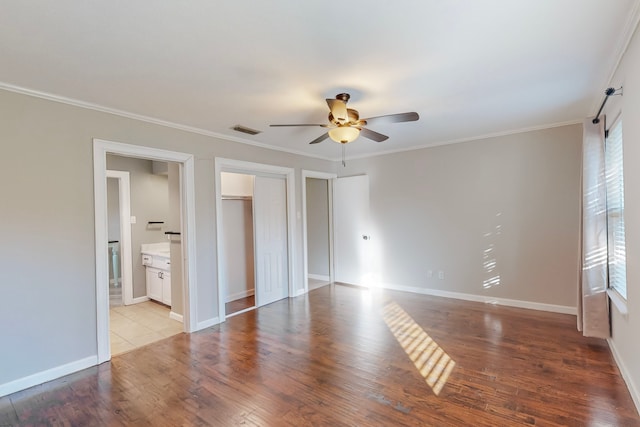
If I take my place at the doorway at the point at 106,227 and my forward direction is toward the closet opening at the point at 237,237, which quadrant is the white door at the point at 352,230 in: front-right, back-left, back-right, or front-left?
front-right

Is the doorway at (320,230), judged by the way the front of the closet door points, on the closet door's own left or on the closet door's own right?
on the closet door's own left

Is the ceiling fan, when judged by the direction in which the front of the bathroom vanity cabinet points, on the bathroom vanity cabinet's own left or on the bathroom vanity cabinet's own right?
on the bathroom vanity cabinet's own left

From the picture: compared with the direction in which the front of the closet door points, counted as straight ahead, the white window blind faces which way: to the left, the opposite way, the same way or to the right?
the opposite way

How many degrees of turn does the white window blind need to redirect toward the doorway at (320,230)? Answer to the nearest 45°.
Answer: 0° — it already faces it

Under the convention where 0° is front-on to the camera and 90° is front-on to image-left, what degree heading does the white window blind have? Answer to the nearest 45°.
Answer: approximately 90°

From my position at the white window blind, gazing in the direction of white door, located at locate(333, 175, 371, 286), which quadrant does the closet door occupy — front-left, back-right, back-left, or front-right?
front-left

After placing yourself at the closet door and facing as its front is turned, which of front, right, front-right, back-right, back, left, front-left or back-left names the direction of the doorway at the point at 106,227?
right

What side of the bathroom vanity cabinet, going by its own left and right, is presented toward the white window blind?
left

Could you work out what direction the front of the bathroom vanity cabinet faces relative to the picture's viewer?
facing the viewer and to the left of the viewer

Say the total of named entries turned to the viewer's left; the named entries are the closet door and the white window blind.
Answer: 1

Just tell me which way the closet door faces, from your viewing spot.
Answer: facing the viewer and to the right of the viewer

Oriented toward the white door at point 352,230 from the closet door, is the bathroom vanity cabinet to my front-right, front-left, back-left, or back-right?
back-left

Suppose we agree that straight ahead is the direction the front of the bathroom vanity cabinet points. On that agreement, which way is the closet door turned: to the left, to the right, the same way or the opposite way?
to the left
